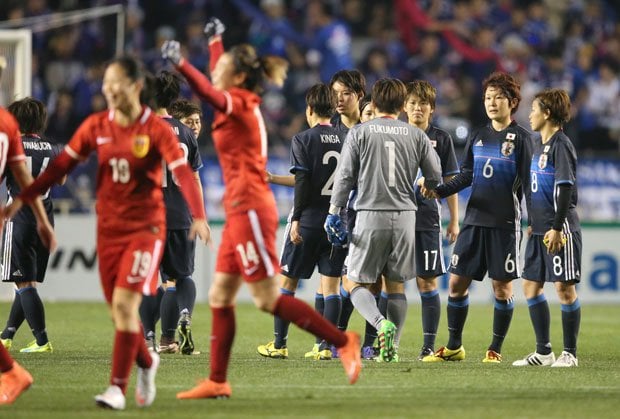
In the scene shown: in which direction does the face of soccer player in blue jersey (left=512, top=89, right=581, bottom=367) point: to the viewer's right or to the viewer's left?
to the viewer's left

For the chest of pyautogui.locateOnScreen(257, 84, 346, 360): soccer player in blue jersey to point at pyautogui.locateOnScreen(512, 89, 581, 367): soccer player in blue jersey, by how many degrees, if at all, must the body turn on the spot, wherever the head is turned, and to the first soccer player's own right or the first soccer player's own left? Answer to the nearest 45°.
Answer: approximately 135° to the first soccer player's own right

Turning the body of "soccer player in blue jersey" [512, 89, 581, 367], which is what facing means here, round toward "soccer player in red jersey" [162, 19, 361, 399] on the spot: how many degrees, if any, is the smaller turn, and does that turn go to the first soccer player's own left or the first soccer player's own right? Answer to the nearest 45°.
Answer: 0° — they already face them

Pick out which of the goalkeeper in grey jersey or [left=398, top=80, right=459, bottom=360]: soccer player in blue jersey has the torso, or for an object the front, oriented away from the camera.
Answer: the goalkeeper in grey jersey

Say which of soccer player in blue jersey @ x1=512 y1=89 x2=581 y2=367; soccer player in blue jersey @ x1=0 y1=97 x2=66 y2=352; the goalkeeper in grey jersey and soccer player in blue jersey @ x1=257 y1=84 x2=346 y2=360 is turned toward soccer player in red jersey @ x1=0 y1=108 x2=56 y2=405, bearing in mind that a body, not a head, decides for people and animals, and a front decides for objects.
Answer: soccer player in blue jersey @ x1=512 y1=89 x2=581 y2=367

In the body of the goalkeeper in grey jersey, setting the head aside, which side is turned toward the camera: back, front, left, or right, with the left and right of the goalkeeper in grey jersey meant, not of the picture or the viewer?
back

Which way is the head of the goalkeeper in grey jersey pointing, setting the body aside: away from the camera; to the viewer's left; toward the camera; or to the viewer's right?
away from the camera

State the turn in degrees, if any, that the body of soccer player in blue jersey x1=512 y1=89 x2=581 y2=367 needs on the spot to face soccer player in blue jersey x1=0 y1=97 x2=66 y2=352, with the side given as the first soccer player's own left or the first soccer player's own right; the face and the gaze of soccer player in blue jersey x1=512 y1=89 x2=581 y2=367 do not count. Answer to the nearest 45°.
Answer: approximately 45° to the first soccer player's own right

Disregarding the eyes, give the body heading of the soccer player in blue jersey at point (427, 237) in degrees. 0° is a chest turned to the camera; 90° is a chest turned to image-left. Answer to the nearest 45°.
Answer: approximately 45°

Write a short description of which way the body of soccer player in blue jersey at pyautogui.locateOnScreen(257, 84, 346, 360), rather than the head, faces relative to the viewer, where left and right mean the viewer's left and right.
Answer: facing away from the viewer and to the left of the viewer

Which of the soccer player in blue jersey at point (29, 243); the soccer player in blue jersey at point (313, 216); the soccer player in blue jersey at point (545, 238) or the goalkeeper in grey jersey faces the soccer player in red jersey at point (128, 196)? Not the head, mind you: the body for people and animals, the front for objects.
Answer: the soccer player in blue jersey at point (545, 238)
